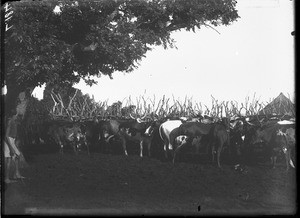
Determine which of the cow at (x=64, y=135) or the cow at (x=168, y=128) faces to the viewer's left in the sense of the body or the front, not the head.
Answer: the cow at (x=64, y=135)

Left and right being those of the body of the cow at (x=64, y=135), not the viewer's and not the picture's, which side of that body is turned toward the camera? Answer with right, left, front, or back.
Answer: left

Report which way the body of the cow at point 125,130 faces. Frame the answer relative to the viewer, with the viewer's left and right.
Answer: facing to the right of the viewer

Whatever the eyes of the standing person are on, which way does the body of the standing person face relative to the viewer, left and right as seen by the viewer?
facing to the right of the viewer
